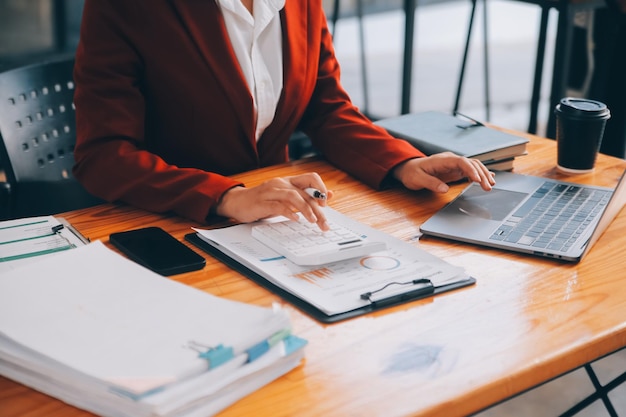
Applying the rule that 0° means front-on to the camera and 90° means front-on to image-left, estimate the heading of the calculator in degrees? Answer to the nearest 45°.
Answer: approximately 135°

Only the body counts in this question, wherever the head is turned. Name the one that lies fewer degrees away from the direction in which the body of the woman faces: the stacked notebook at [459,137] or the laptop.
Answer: the laptop

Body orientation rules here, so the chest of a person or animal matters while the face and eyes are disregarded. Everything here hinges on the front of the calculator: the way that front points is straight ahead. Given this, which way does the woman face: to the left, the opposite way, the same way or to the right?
the opposite way

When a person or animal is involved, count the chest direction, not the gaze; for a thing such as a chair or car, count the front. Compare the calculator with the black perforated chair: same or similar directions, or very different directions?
very different directions
